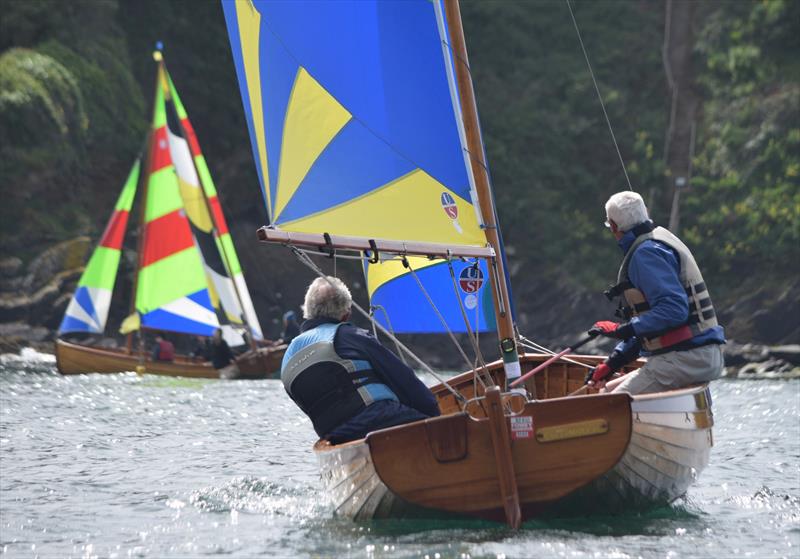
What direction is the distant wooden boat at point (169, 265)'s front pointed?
to the viewer's left

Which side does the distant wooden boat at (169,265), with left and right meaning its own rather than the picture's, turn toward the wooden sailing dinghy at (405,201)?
left

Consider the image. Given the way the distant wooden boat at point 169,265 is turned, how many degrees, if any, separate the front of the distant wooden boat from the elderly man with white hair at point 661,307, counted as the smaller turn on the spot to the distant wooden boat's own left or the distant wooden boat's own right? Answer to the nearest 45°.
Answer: approximately 90° to the distant wooden boat's own left

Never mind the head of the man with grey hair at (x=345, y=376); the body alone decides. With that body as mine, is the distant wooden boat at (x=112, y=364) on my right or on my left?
on my left

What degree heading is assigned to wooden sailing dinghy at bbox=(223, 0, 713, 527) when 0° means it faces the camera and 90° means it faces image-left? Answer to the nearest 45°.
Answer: approximately 180°

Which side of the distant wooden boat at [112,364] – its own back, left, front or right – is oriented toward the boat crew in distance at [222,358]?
back

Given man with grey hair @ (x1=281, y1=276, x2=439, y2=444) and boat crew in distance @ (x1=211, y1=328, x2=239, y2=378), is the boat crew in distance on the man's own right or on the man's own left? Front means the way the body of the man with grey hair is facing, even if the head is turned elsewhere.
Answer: on the man's own left

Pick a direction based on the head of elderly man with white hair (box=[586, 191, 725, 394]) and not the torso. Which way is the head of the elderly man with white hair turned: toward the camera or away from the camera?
away from the camera

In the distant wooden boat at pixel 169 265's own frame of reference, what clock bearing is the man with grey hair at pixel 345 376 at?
The man with grey hair is roughly at 9 o'clock from the distant wooden boat.

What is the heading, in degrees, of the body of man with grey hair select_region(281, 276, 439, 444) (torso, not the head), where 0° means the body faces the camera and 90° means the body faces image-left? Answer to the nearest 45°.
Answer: approximately 225°

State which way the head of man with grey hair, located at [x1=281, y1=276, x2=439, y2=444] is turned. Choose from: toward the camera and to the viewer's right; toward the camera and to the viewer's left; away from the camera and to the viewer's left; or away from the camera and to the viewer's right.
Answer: away from the camera and to the viewer's right

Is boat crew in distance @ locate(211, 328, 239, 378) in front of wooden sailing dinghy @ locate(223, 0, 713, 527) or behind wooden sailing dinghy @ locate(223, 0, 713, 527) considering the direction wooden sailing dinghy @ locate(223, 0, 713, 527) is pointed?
in front

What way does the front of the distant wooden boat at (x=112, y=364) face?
to the viewer's left

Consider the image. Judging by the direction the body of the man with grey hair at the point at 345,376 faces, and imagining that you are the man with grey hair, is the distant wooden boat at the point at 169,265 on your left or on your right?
on your left
